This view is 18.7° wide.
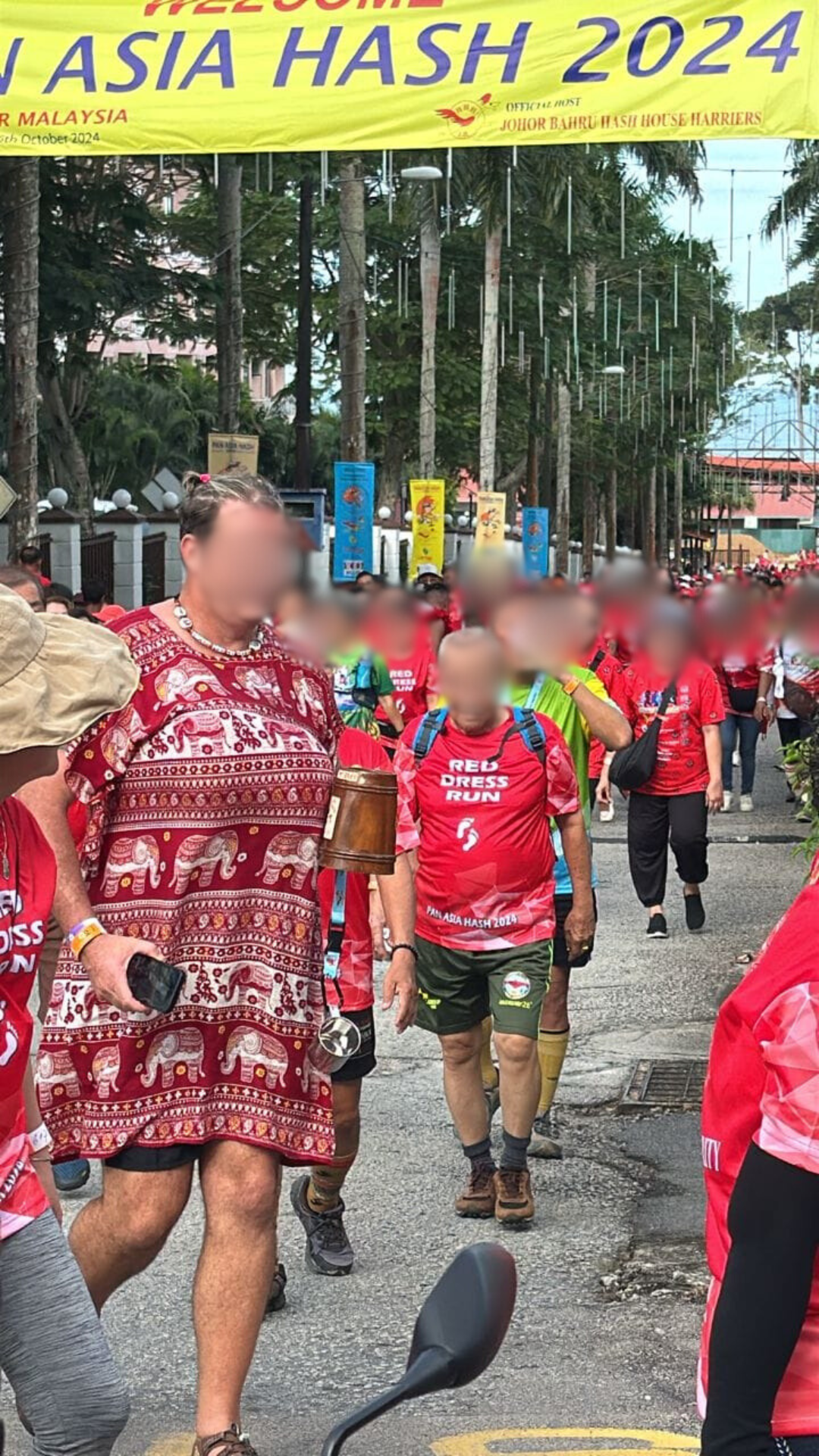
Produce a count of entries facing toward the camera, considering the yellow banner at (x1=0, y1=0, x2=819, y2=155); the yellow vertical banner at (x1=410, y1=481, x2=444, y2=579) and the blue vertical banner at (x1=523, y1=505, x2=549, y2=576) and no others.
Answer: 3

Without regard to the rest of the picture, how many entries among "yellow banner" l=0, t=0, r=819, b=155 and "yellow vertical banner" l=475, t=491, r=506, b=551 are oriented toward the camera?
2

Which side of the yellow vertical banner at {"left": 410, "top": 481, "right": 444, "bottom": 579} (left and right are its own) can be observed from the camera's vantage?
front

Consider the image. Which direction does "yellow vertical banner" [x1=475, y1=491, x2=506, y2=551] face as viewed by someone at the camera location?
facing the viewer

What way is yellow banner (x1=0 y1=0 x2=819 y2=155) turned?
toward the camera
